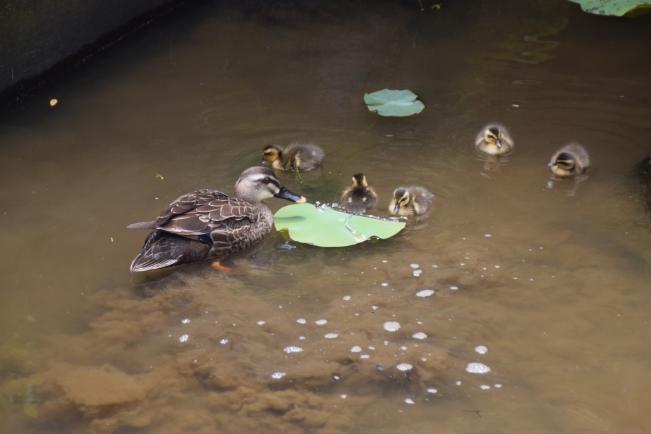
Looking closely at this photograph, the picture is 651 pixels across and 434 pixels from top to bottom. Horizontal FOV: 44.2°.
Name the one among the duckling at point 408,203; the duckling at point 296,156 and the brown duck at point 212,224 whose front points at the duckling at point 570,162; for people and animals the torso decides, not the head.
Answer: the brown duck

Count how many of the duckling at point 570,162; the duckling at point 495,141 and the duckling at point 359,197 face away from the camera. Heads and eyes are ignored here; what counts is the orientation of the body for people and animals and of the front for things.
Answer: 1

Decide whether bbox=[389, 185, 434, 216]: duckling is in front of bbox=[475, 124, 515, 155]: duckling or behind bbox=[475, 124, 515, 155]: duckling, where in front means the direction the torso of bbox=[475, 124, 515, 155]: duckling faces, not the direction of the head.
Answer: in front

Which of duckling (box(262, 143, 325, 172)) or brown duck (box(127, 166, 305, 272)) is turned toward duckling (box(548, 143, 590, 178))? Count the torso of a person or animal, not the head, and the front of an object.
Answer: the brown duck

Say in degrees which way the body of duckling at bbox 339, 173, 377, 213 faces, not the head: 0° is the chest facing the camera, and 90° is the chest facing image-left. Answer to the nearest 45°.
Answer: approximately 180°

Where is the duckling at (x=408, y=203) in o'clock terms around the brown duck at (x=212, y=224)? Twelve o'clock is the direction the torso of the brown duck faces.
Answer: The duckling is roughly at 12 o'clock from the brown duck.

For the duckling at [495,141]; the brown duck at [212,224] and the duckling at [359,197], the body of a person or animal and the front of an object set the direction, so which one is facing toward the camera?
the duckling at [495,141]

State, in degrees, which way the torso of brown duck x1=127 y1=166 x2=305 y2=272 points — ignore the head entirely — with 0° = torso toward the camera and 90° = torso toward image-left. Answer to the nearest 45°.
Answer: approximately 270°

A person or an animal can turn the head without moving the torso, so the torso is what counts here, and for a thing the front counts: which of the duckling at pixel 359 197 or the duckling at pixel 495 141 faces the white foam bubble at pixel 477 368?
the duckling at pixel 495 141

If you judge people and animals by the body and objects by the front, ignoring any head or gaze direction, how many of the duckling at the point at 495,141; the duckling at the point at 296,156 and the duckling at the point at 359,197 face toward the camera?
1

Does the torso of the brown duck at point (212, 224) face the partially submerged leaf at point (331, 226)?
yes

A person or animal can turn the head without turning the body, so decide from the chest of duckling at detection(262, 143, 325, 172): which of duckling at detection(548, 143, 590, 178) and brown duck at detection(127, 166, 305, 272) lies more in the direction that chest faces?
the brown duck

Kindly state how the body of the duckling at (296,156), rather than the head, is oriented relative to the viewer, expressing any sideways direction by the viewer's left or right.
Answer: facing to the left of the viewer

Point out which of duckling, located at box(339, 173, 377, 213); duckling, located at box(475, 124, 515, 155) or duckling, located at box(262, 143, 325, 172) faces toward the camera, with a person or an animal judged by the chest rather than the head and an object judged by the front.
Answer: duckling, located at box(475, 124, 515, 155)
